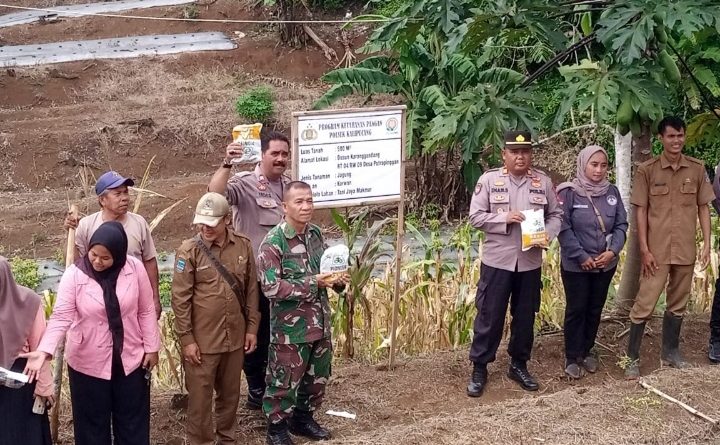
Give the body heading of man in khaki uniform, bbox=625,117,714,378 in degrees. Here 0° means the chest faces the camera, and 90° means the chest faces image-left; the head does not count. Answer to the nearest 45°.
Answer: approximately 0°

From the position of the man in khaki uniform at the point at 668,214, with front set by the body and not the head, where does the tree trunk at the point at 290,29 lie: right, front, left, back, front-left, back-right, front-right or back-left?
back-right

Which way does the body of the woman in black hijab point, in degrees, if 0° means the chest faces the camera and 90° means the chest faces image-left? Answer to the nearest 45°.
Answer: approximately 0°

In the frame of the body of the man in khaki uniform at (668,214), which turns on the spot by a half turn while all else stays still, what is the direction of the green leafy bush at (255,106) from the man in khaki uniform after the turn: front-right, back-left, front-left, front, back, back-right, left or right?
front-left

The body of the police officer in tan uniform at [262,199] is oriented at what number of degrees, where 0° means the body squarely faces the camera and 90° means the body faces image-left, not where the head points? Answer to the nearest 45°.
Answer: approximately 315°

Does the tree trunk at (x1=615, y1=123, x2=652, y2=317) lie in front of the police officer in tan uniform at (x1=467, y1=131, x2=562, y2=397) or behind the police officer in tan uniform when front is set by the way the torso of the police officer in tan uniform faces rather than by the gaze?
behind
